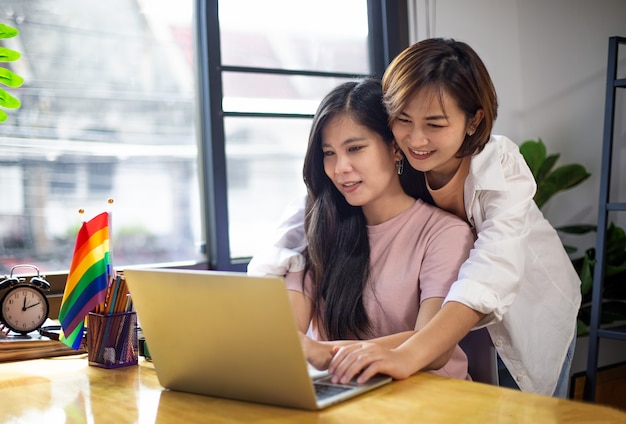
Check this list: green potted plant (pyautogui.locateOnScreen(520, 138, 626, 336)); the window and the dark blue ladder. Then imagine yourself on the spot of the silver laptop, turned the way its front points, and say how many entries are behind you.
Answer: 0

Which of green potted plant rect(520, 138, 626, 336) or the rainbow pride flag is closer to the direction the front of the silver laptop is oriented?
the green potted plant

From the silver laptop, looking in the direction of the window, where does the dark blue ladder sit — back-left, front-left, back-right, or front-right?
front-right

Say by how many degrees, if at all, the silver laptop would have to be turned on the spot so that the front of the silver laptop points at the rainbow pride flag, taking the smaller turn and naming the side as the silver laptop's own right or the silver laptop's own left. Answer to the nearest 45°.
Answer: approximately 90° to the silver laptop's own left

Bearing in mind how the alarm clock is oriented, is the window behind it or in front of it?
behind

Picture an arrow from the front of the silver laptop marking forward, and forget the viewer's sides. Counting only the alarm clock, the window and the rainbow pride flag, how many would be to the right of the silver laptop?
0

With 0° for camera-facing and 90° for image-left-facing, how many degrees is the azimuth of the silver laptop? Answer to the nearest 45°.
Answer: approximately 225°

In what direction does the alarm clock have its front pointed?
toward the camera

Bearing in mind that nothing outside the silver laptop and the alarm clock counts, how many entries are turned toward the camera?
1

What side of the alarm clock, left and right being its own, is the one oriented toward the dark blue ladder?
left

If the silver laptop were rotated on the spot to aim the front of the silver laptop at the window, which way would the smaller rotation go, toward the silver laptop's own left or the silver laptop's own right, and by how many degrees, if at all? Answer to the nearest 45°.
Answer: approximately 45° to the silver laptop's own left
